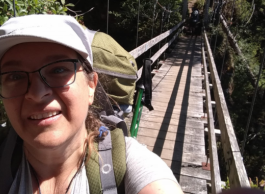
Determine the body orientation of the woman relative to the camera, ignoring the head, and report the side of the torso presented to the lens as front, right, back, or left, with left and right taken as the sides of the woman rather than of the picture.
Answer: front
